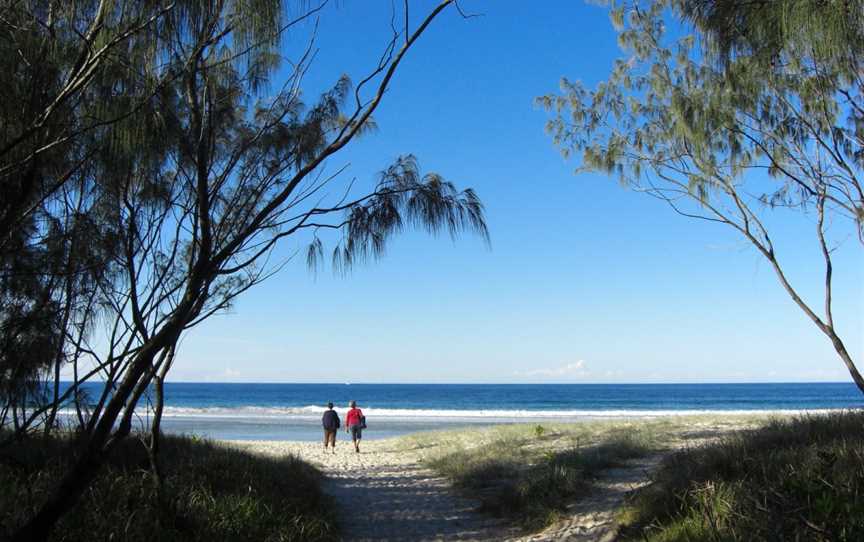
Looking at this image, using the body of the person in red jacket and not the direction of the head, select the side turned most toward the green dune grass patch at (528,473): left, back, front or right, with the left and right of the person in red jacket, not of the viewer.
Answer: back

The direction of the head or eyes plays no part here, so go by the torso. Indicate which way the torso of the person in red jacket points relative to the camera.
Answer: away from the camera
